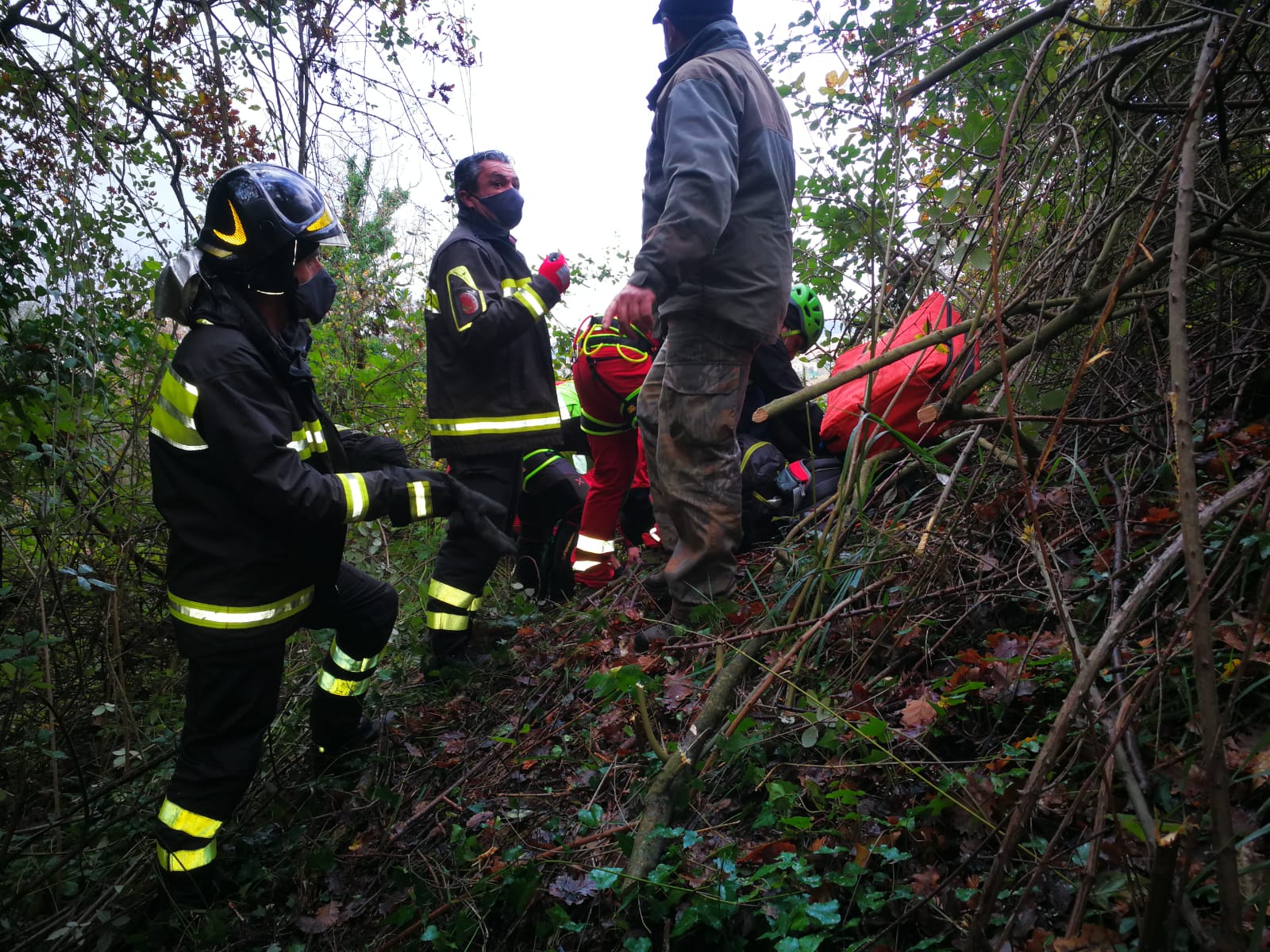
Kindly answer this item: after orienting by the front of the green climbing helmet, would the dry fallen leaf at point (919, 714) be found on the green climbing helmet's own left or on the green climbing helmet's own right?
on the green climbing helmet's own left

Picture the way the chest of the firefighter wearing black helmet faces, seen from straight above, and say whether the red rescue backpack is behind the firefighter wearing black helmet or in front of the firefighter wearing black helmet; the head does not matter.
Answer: in front

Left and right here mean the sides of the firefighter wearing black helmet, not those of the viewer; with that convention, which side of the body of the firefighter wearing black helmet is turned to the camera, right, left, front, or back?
right

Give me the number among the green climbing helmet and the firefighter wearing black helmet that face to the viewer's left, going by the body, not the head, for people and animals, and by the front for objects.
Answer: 1

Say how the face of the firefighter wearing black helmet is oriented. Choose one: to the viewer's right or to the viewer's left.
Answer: to the viewer's right

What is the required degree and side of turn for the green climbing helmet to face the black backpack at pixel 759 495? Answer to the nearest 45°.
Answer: approximately 90° to its left

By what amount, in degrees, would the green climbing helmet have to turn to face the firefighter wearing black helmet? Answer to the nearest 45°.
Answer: approximately 45° to its left

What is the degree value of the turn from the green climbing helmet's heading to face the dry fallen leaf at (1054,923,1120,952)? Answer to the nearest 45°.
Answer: approximately 90° to its left

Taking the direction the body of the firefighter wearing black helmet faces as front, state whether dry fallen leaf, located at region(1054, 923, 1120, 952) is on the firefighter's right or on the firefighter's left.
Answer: on the firefighter's right

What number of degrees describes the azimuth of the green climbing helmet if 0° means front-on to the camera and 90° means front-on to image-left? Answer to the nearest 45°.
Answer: approximately 90°
